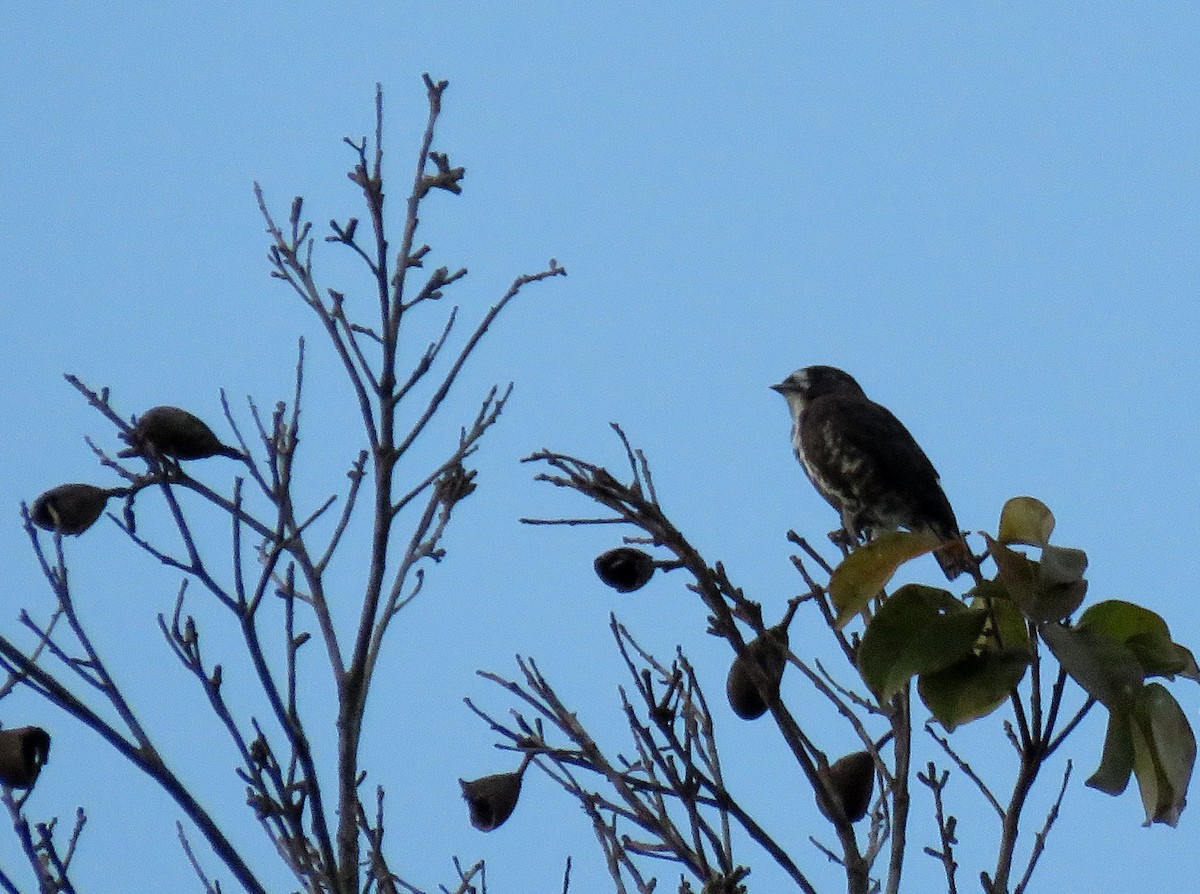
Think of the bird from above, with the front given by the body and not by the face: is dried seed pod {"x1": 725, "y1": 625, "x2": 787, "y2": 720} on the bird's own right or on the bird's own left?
on the bird's own left

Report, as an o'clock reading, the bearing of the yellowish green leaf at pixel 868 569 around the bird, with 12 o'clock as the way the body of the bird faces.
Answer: The yellowish green leaf is roughly at 9 o'clock from the bird.

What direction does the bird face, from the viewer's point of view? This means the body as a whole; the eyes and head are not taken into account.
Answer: to the viewer's left

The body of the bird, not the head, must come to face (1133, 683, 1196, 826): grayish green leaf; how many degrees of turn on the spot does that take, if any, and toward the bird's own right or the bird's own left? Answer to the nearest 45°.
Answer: approximately 180°

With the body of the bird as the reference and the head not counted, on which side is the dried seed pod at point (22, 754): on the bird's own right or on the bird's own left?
on the bird's own left

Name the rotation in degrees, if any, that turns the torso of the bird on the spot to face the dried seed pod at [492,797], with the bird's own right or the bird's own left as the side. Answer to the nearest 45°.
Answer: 0° — it already faces it
